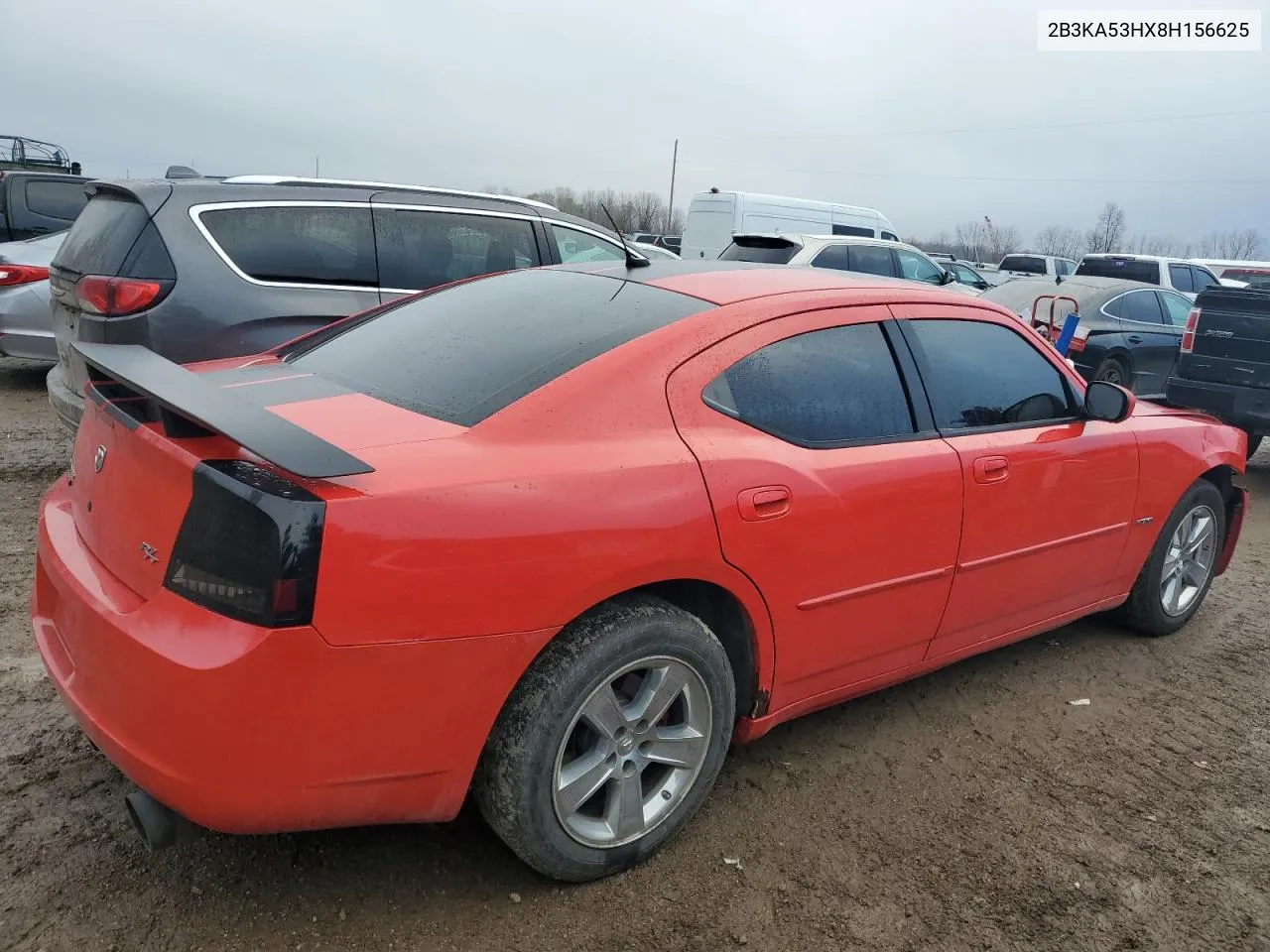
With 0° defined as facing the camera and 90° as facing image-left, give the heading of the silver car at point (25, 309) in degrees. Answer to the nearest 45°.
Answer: approximately 225°

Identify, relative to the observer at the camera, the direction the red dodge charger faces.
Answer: facing away from the viewer and to the right of the viewer

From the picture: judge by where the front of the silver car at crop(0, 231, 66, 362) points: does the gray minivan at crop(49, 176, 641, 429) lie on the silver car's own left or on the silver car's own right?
on the silver car's own right

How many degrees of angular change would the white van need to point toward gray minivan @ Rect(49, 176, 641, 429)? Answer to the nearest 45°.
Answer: approximately 135° to its right

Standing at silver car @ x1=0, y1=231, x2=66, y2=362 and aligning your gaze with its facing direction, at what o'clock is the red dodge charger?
The red dodge charger is roughly at 4 o'clock from the silver car.

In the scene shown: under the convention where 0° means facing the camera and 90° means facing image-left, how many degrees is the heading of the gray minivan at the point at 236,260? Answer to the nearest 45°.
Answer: approximately 225°

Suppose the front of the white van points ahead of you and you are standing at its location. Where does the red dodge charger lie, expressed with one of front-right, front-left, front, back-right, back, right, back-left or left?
back-right

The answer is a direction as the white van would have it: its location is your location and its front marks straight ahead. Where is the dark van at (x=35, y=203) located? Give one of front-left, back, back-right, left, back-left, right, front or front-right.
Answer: back

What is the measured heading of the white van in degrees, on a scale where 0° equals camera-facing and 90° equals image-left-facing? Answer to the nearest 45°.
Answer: approximately 225°

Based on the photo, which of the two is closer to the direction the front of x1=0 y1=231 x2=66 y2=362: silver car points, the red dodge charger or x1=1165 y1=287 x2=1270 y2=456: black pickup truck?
the black pickup truck
